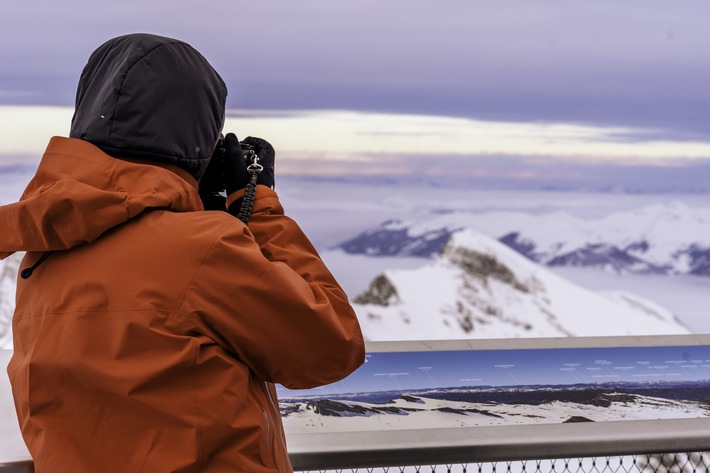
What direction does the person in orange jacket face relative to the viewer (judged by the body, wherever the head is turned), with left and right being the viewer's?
facing away from the viewer and to the right of the viewer

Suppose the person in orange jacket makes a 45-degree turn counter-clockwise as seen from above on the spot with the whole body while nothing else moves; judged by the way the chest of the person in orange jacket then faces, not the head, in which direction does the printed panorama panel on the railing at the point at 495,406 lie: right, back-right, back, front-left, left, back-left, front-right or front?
front-right

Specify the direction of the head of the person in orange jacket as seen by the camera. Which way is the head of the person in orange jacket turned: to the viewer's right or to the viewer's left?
to the viewer's right

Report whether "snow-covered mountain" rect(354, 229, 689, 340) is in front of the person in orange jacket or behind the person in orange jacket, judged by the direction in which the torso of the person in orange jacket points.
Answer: in front

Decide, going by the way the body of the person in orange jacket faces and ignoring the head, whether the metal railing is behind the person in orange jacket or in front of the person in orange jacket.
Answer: in front
